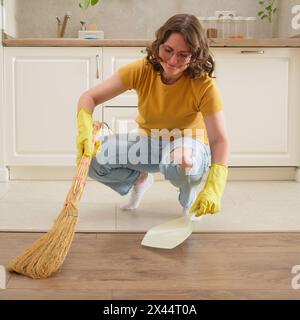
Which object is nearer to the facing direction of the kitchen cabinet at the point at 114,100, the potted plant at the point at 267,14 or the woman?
the woman

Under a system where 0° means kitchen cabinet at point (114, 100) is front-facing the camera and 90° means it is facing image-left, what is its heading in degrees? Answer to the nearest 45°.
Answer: approximately 0°

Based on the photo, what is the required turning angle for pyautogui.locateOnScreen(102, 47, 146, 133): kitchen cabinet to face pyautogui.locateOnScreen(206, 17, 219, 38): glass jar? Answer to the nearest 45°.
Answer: approximately 135° to its left

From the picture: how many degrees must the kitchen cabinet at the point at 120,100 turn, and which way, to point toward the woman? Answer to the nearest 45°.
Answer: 0° — it already faces them
